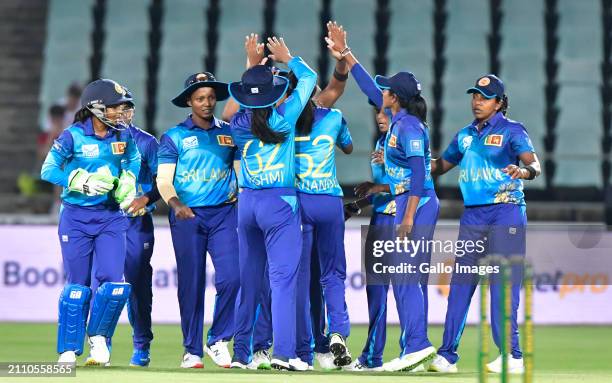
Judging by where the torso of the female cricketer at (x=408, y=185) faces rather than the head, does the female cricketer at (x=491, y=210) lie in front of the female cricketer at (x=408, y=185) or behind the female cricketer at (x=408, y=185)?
behind

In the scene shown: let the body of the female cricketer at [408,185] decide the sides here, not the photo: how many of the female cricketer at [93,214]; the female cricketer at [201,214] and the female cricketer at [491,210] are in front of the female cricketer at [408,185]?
2

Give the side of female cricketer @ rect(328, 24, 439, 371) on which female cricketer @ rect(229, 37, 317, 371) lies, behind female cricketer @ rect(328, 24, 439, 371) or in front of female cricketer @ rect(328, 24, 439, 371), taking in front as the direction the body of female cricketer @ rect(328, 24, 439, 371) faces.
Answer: in front

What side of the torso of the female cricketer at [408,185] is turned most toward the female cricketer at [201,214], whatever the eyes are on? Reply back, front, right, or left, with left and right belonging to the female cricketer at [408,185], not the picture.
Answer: front

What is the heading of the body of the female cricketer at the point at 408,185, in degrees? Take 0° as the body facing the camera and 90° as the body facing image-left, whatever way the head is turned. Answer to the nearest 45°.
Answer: approximately 90°

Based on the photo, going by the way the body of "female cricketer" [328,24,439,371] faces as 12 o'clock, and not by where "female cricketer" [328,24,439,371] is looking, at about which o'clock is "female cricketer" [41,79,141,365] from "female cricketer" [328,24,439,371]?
"female cricketer" [41,79,141,365] is roughly at 12 o'clock from "female cricketer" [328,24,439,371].
